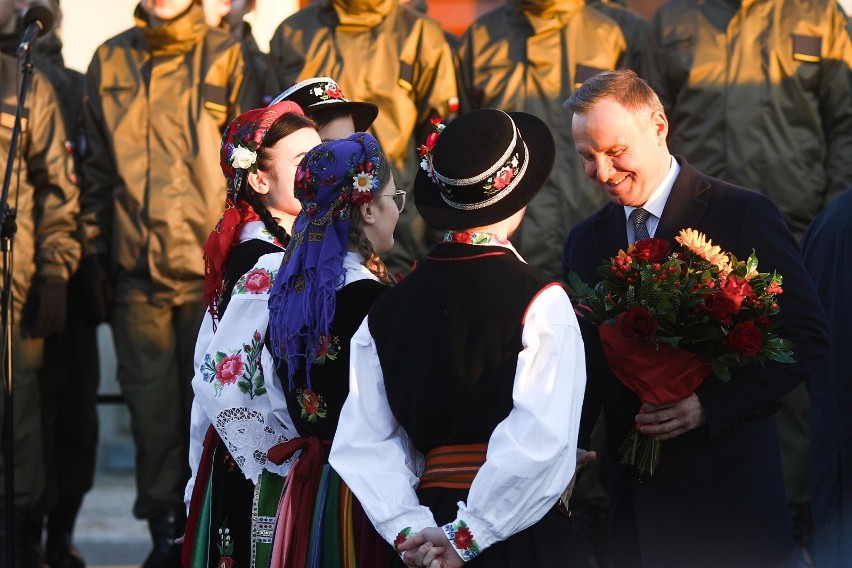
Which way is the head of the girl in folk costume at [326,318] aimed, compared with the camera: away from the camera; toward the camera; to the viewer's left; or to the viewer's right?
to the viewer's right

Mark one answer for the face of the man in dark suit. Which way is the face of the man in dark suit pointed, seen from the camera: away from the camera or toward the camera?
toward the camera

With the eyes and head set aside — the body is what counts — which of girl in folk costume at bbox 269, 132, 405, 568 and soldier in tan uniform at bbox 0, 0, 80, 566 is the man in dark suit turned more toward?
the girl in folk costume

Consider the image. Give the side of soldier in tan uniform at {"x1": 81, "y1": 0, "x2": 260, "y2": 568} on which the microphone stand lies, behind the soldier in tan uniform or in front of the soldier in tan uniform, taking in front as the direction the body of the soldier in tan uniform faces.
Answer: in front

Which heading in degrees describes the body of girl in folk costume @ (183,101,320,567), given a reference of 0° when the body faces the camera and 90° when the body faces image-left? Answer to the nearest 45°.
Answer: approximately 270°

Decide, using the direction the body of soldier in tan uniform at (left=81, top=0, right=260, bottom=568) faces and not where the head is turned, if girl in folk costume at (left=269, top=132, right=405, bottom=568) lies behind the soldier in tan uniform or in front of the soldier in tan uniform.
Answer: in front

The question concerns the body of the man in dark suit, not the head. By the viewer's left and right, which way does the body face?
facing the viewer and to the left of the viewer

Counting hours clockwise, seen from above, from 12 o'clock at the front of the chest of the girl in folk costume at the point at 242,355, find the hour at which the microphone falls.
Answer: The microphone is roughly at 8 o'clock from the girl in folk costume.

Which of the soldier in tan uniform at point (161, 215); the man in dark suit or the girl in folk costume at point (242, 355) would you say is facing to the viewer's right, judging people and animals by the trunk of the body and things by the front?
the girl in folk costume

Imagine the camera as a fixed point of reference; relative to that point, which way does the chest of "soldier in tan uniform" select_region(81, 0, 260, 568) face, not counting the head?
toward the camera

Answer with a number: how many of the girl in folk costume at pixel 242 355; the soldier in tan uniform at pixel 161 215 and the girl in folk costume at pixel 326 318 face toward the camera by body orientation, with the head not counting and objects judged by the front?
1

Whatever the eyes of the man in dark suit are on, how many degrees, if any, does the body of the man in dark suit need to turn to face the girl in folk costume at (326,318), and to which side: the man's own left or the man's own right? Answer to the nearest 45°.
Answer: approximately 45° to the man's own right

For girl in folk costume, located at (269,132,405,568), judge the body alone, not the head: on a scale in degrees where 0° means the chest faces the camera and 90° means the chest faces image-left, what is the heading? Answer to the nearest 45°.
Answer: approximately 225°

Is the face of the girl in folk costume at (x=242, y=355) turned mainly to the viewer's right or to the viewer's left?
to the viewer's right

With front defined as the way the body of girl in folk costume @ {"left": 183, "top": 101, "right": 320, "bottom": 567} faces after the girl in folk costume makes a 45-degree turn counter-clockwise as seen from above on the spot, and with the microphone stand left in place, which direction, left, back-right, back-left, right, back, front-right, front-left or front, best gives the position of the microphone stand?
left
